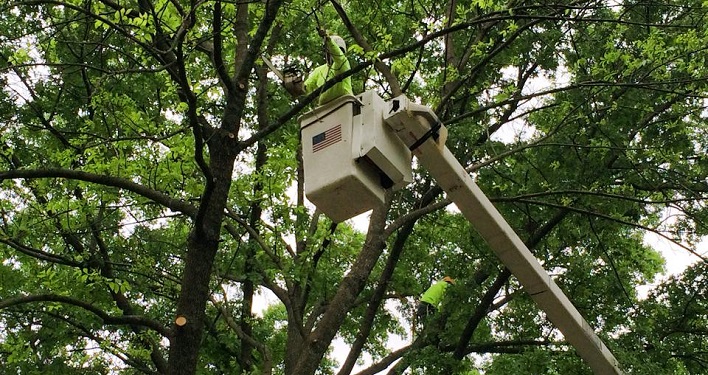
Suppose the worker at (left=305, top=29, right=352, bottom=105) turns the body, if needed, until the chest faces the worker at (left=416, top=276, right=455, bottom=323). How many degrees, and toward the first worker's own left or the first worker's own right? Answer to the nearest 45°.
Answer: approximately 90° to the first worker's own right

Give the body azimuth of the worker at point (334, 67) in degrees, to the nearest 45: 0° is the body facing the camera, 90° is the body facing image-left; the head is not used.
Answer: approximately 90°
